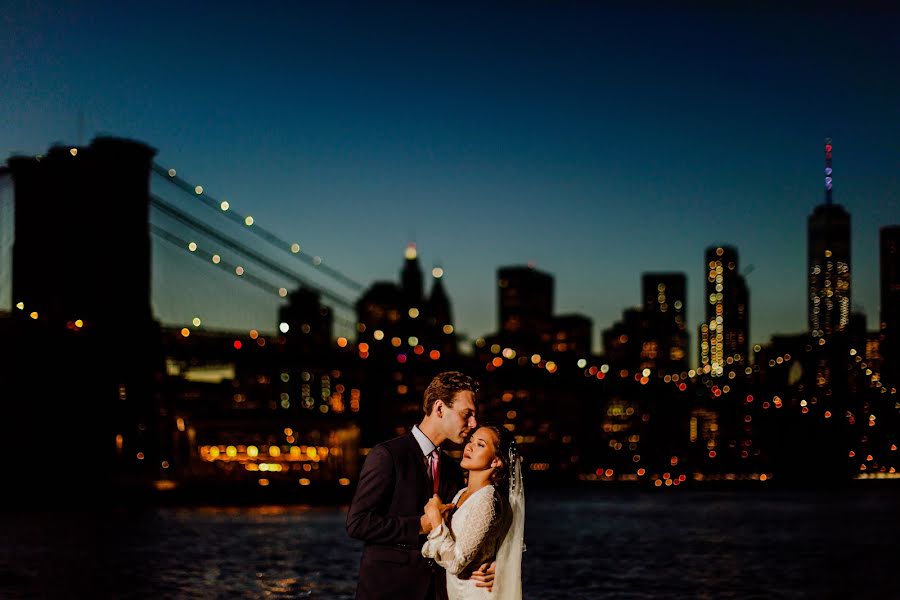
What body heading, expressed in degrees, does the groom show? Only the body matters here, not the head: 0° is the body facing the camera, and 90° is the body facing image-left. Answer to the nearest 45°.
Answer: approximately 315°
